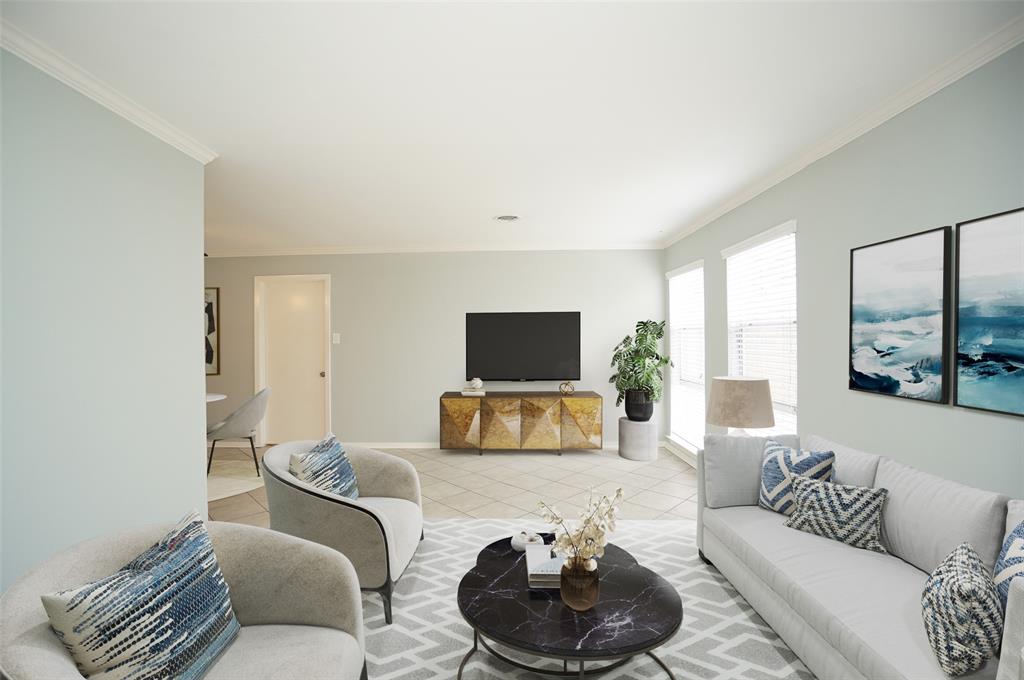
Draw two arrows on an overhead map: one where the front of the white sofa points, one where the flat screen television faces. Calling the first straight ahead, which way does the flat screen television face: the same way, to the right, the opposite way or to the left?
to the left

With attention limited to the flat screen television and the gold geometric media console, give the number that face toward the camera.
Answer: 2

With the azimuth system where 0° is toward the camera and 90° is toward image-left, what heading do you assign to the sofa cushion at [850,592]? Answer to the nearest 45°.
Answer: approximately 45°

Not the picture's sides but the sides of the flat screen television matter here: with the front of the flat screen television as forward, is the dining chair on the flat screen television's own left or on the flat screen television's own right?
on the flat screen television's own right

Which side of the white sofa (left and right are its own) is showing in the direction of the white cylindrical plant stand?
right

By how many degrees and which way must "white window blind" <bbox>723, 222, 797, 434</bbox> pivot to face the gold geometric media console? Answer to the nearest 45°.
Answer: approximately 45° to its right

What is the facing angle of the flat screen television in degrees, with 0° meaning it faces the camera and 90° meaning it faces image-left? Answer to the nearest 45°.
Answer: approximately 0°
